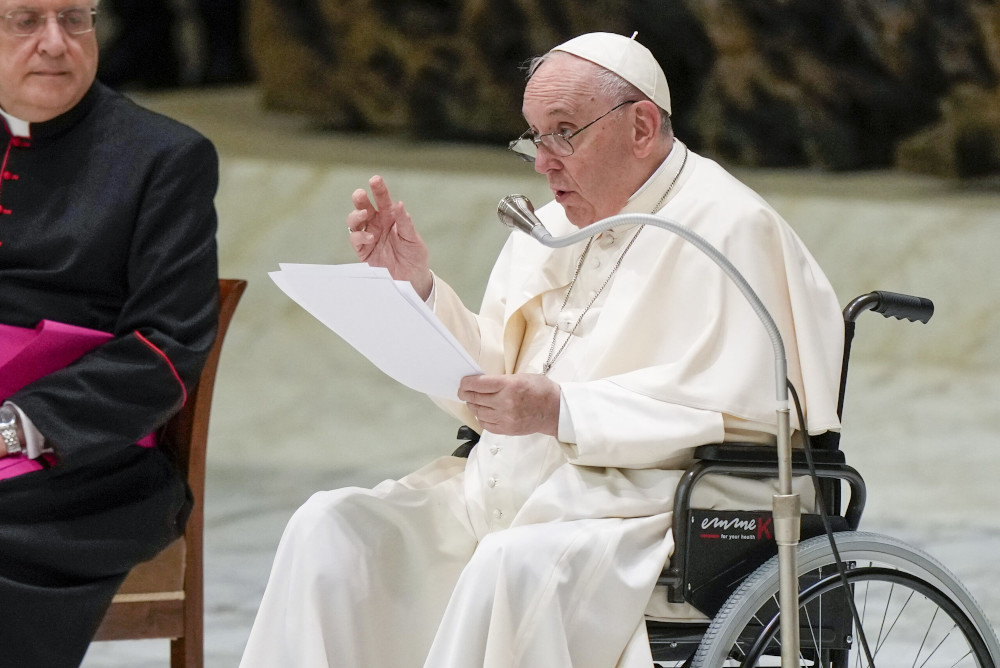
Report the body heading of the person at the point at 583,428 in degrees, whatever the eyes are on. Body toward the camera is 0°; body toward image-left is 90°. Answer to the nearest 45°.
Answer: approximately 45°

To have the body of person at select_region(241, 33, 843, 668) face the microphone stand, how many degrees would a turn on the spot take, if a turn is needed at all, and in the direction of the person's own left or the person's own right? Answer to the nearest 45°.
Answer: approximately 90° to the person's own left

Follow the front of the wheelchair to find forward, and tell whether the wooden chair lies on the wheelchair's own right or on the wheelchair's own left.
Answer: on the wheelchair's own right

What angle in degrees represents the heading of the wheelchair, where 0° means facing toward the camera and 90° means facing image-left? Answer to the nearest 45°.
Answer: approximately 45°

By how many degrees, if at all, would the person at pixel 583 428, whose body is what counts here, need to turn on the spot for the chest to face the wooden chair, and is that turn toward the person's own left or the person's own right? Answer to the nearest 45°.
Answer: approximately 45° to the person's own right
